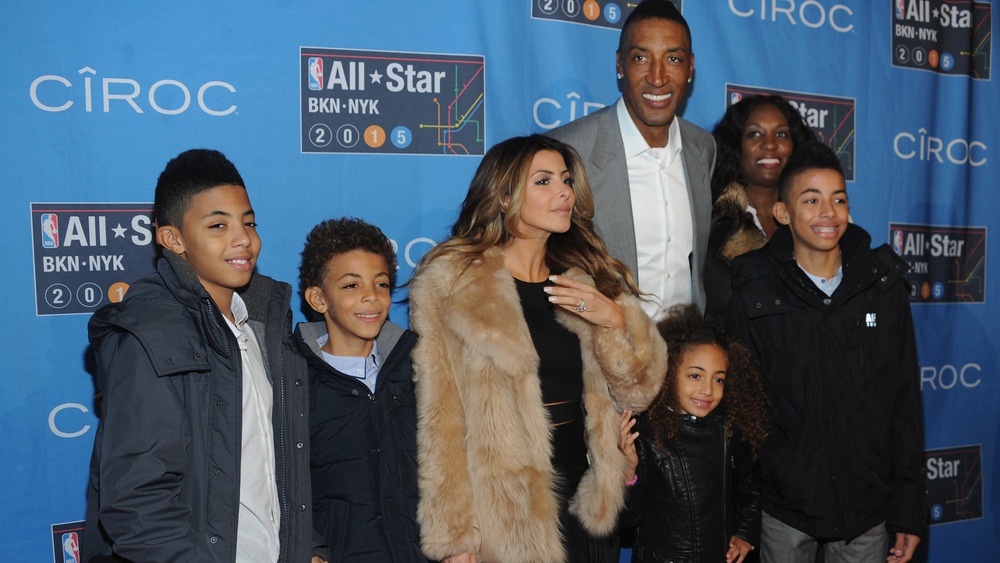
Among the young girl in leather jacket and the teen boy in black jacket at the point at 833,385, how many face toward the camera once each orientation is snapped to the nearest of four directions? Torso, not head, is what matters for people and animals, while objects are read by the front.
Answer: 2

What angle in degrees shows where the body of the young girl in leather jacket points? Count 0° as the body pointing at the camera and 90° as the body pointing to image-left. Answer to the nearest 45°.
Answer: approximately 0°

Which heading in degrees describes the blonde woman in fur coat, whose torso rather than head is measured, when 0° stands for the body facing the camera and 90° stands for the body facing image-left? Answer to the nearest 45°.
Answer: approximately 315°

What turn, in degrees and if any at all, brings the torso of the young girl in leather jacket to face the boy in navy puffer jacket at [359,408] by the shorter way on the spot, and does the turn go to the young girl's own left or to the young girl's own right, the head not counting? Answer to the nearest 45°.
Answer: approximately 45° to the young girl's own right

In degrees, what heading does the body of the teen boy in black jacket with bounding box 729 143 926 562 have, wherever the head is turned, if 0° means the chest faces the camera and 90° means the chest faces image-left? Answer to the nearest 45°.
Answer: approximately 0°

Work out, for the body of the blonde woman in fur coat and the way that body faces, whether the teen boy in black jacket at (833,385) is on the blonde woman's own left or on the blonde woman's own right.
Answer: on the blonde woman's own left
